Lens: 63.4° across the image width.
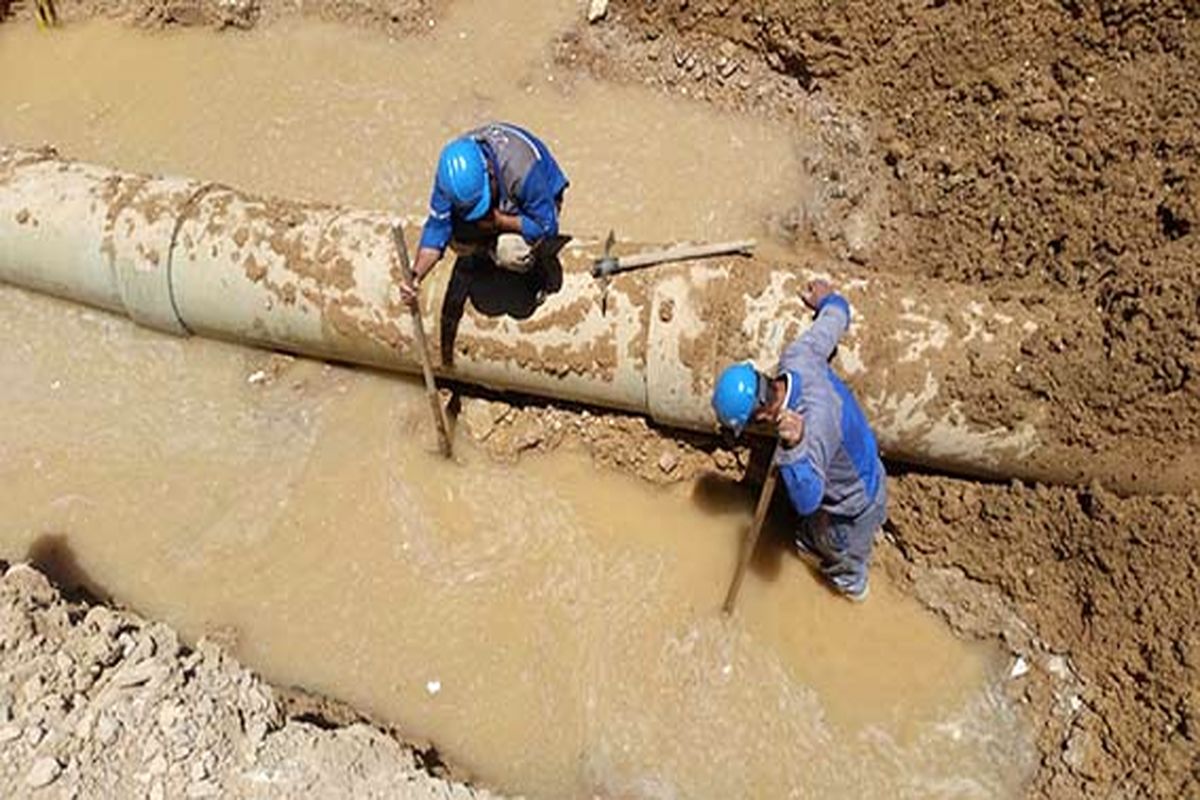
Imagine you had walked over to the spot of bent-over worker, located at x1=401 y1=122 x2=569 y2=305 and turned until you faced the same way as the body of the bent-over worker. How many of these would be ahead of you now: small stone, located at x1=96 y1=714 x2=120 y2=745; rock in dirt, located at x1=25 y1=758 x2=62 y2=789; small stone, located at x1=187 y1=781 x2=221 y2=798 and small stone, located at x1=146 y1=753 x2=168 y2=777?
4

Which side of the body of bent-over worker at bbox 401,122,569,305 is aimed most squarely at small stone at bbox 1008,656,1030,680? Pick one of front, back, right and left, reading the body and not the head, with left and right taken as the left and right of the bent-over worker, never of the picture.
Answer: left

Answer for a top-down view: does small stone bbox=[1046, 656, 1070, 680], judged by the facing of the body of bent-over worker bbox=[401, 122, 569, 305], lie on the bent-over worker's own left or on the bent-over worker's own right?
on the bent-over worker's own left

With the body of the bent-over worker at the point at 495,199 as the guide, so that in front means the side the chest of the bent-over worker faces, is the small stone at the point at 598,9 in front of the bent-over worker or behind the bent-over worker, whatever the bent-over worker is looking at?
behind

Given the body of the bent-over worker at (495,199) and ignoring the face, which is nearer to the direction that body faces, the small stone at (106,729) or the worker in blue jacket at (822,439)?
the small stone

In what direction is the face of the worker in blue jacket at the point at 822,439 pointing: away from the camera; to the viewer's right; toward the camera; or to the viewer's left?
to the viewer's left

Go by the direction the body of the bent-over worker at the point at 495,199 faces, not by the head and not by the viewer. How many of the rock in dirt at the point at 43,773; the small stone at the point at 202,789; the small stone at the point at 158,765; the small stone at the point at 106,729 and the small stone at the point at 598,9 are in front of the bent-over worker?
4

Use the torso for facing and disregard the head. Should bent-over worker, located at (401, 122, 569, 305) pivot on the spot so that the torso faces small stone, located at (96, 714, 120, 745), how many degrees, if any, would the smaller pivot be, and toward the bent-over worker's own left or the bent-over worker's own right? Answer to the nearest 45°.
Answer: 0° — they already face it

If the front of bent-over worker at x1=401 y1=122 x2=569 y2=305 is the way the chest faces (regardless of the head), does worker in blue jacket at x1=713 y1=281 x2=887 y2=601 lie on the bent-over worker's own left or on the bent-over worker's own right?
on the bent-over worker's own left

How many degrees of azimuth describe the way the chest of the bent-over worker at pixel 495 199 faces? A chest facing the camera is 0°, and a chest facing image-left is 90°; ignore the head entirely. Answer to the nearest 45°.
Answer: approximately 45°

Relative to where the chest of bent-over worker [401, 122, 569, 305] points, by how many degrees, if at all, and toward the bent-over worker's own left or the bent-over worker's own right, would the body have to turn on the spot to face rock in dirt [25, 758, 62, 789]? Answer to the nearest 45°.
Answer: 0° — they already face it

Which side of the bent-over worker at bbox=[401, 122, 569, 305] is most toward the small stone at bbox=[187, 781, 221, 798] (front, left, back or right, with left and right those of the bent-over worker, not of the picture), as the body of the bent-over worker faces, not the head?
front
